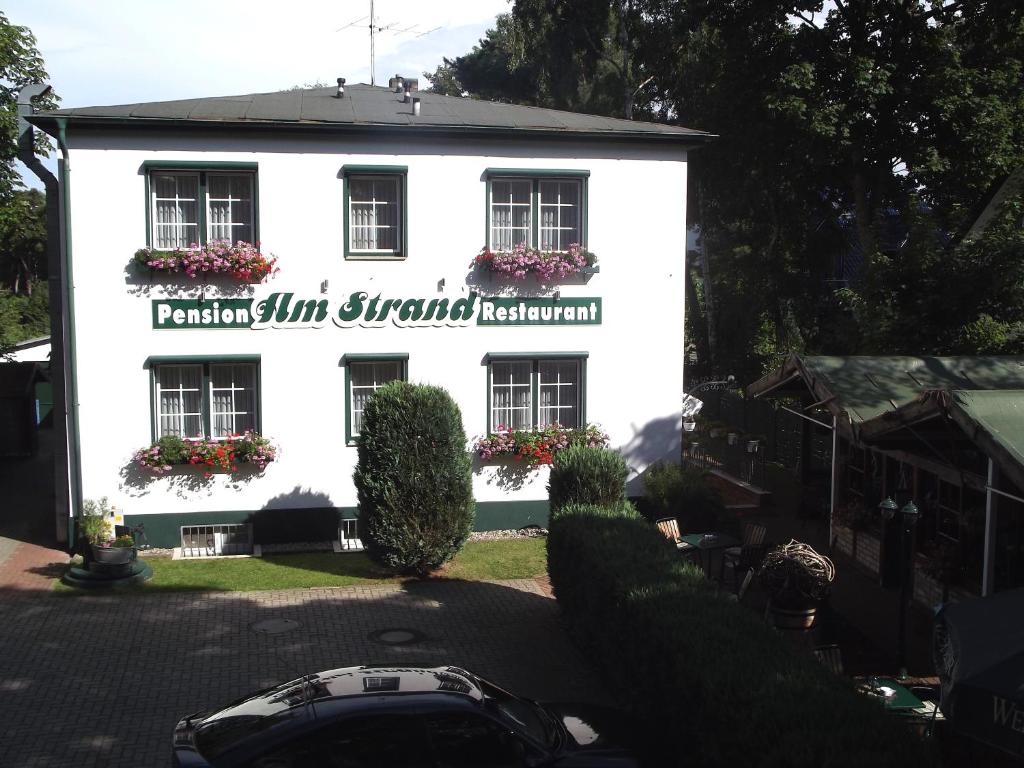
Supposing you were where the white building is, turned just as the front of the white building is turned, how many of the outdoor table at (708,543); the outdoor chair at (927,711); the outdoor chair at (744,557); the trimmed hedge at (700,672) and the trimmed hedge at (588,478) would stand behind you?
0

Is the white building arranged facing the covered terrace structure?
no

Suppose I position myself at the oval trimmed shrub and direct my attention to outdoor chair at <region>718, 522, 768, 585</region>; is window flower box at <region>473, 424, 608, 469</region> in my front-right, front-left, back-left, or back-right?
front-left

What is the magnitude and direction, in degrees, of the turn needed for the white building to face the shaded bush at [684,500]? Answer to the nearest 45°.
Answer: approximately 90° to its left

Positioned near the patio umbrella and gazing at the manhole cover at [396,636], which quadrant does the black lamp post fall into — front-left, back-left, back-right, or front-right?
front-right

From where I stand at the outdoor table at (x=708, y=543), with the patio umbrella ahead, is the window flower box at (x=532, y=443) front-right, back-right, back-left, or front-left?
back-right

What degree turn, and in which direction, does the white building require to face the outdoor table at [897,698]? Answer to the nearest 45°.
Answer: approximately 45° to its left

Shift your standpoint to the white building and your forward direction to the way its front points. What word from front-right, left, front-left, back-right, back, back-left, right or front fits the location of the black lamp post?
front-left

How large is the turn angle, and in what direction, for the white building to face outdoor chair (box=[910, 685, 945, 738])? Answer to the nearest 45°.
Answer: approximately 45° to its left

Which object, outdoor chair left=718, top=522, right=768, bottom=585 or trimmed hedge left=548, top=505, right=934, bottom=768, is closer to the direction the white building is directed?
the trimmed hedge

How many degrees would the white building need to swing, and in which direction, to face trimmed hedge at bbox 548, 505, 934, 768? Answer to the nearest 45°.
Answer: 0° — it already faces it

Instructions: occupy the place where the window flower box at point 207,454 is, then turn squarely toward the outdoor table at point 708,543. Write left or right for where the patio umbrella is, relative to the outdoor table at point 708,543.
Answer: right

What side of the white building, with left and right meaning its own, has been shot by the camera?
front

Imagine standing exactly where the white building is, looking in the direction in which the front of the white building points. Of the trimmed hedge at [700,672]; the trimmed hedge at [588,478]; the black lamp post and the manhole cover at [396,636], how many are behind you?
0

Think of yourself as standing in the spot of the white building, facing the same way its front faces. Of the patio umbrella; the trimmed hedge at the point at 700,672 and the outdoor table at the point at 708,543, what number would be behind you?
0

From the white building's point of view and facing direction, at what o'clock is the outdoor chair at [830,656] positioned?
The outdoor chair is roughly at 11 o'clock from the white building.
